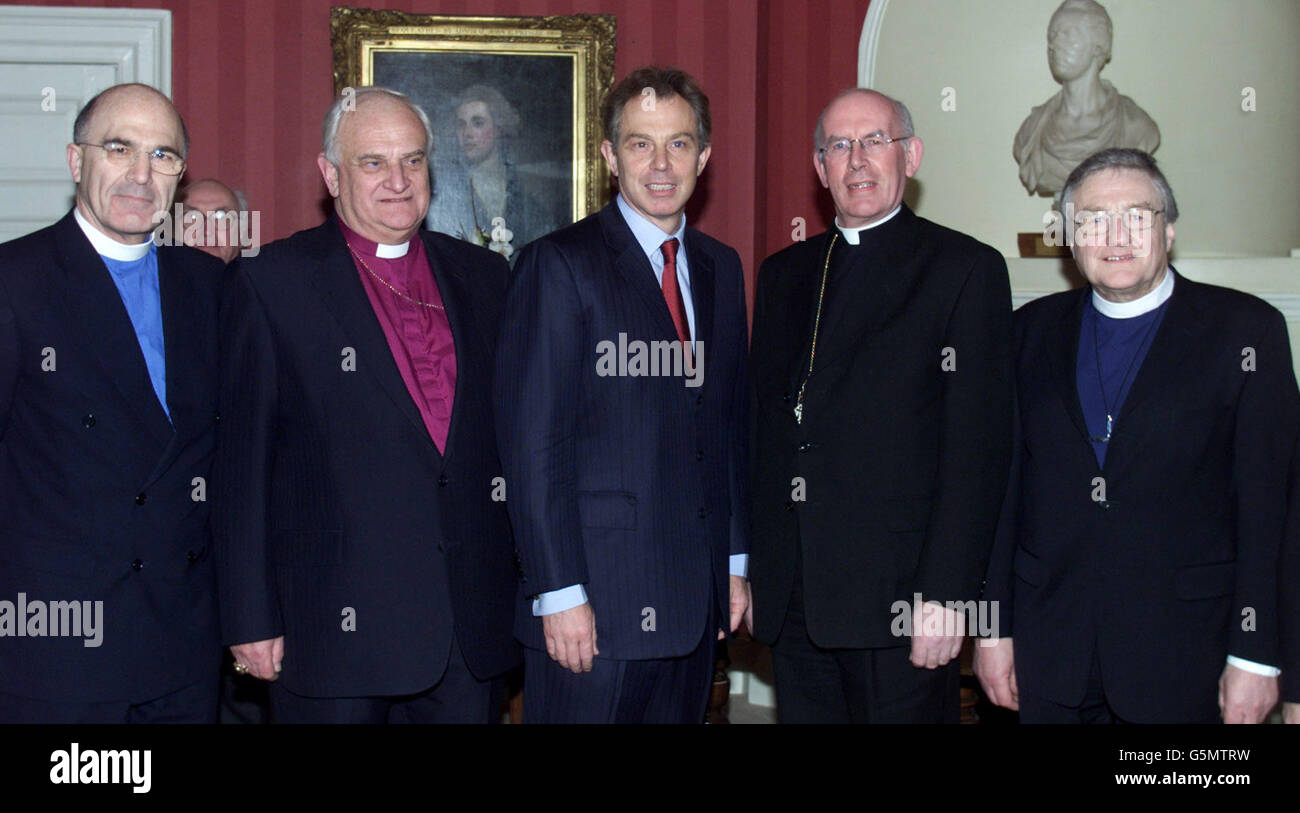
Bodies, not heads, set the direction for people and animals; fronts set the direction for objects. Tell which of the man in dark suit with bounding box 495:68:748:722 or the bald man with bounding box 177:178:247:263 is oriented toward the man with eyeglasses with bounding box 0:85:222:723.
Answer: the bald man

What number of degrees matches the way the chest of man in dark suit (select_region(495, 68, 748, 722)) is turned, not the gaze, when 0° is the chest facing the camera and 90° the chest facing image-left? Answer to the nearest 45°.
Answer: approximately 315°

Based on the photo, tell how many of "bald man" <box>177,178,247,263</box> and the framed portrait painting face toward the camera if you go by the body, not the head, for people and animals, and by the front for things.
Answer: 2

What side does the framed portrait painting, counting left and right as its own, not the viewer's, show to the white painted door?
right

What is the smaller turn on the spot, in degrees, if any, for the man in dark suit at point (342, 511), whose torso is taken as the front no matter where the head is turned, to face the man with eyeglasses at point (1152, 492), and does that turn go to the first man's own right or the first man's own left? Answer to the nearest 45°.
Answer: approximately 45° to the first man's own left
